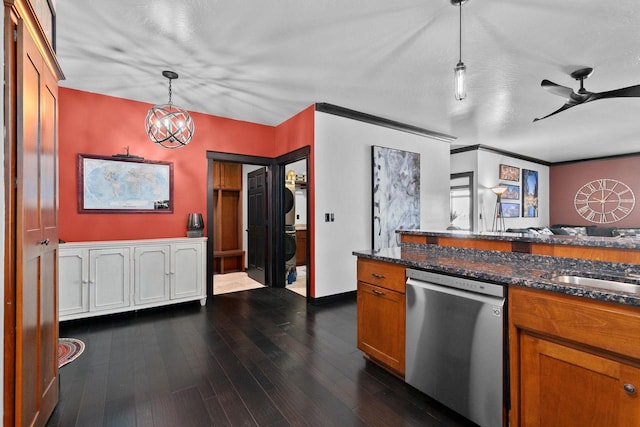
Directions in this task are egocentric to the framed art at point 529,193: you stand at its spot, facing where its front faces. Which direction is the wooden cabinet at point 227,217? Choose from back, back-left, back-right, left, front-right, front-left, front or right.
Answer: right

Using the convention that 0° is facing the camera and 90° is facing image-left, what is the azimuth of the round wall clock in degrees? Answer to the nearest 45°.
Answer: approximately 0°

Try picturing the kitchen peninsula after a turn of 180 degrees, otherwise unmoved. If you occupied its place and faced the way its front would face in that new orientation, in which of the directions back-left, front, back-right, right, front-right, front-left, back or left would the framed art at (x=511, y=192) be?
front-left

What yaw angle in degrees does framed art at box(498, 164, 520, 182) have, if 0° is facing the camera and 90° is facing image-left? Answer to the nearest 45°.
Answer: approximately 315°

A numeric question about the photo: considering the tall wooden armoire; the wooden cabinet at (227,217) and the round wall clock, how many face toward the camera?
2

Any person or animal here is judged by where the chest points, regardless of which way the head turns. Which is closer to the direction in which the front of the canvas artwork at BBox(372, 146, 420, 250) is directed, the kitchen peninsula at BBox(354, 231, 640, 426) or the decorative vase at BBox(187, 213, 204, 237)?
the kitchen peninsula

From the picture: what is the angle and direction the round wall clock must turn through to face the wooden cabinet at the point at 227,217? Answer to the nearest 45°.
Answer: approximately 45° to its right

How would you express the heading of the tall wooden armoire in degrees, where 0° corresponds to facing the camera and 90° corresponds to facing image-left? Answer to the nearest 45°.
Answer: approximately 270°

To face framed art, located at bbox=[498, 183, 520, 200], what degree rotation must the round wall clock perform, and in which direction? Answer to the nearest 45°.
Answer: approximately 45° to its right

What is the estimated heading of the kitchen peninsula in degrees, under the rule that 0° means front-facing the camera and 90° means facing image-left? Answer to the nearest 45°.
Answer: approximately 45°

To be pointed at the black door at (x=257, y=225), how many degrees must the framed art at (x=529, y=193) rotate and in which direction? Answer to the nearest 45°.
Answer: approximately 90° to its right

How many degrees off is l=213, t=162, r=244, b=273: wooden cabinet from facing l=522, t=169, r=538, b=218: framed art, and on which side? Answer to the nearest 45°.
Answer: approximately 90° to its left

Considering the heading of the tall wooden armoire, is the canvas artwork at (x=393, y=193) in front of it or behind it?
in front

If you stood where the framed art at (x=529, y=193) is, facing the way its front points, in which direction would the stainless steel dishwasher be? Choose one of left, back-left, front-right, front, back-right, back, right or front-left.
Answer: front-right
